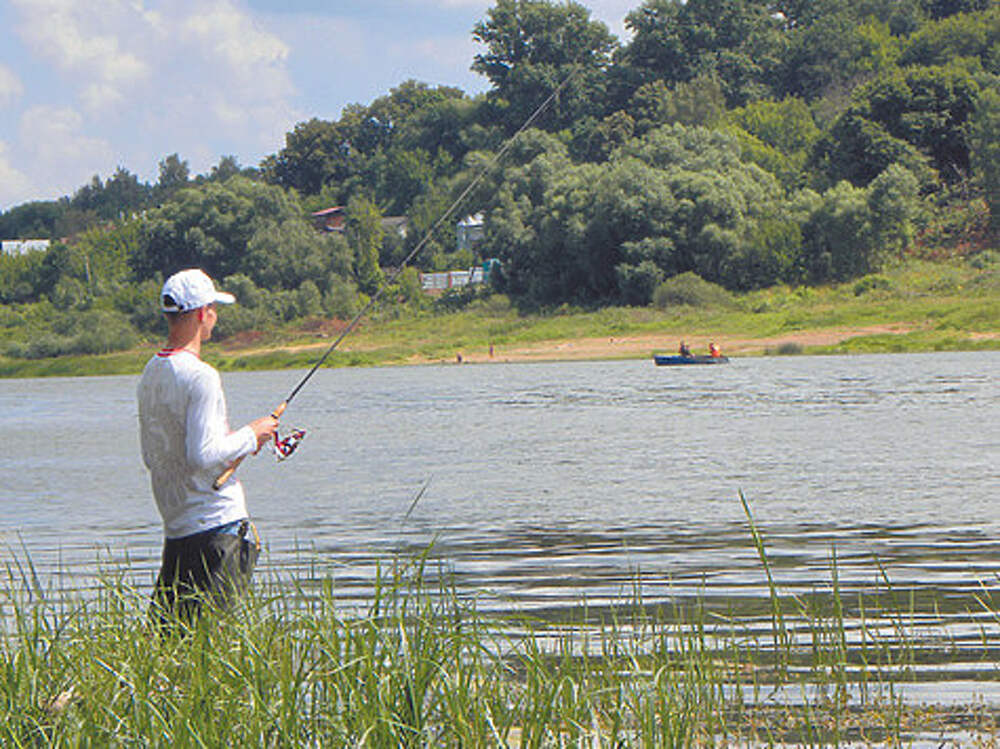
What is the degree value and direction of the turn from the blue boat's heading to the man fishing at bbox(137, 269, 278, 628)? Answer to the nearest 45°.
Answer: approximately 90° to its left

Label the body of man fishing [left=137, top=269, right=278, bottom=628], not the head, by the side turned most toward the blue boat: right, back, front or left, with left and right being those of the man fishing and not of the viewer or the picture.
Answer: front

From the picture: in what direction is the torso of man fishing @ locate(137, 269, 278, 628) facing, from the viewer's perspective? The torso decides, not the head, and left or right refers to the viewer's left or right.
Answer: facing away from the viewer and to the right of the viewer
